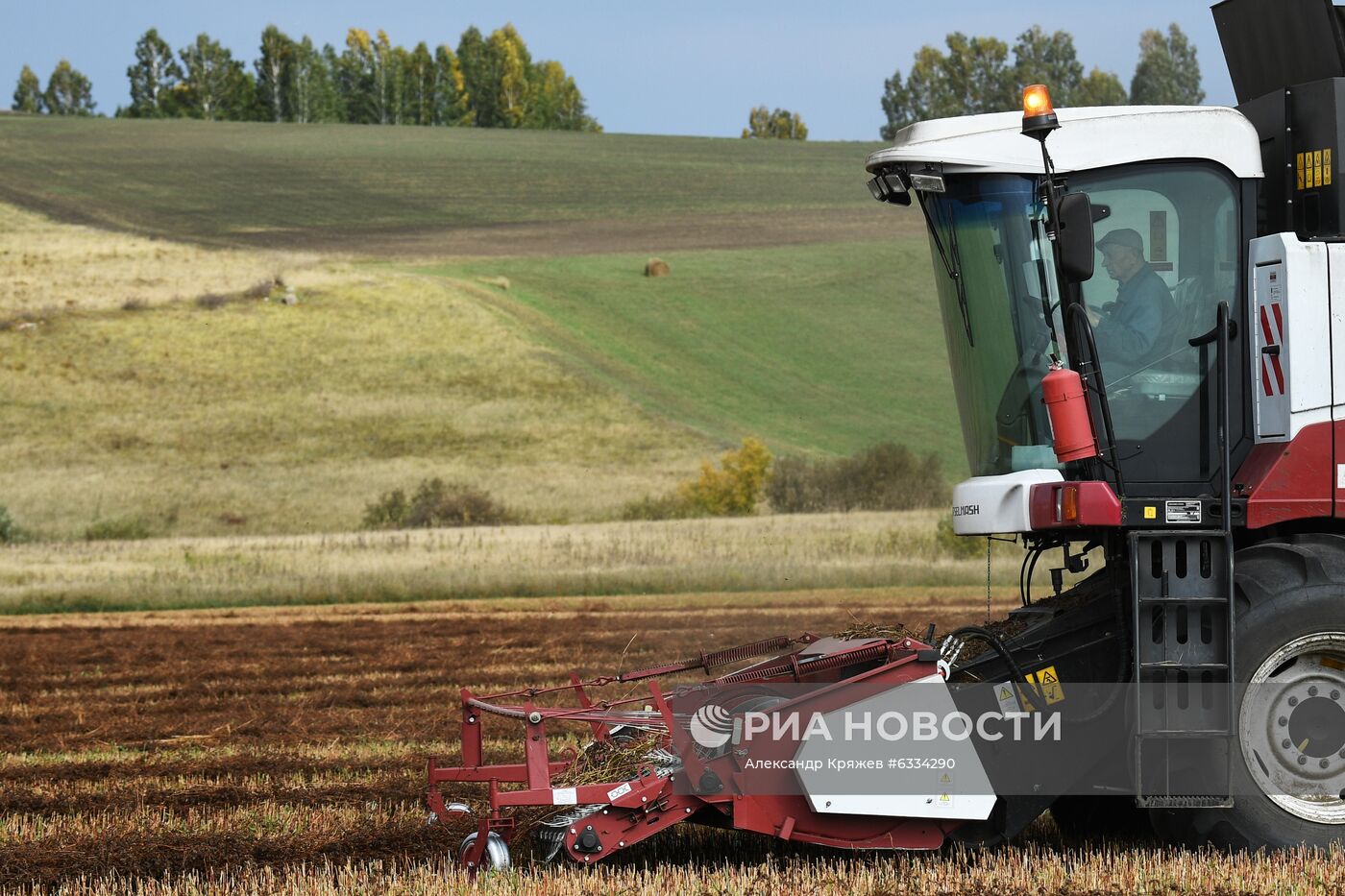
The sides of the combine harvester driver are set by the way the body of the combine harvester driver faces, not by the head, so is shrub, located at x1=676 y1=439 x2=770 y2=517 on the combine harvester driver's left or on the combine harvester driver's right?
on the combine harvester driver's right

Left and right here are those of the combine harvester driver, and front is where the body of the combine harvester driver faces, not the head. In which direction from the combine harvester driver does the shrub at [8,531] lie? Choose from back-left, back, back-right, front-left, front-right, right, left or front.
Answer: front-right

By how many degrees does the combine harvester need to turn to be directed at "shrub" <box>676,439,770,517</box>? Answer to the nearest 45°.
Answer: approximately 90° to its right

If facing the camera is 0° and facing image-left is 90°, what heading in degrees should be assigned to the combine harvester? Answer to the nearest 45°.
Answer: approximately 90°

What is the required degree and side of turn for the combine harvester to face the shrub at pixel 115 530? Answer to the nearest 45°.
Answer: approximately 45° to its right

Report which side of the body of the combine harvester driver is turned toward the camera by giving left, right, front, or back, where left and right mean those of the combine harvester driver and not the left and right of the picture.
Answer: left

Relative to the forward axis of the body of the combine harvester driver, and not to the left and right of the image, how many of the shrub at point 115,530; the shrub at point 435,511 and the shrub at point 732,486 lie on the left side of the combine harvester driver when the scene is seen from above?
0

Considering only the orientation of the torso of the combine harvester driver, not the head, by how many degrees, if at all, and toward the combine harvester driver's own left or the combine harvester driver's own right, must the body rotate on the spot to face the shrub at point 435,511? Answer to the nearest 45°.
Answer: approximately 45° to the combine harvester driver's own right

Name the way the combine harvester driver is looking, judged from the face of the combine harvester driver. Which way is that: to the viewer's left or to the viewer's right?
to the viewer's left

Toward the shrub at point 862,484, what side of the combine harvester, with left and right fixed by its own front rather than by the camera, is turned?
right
